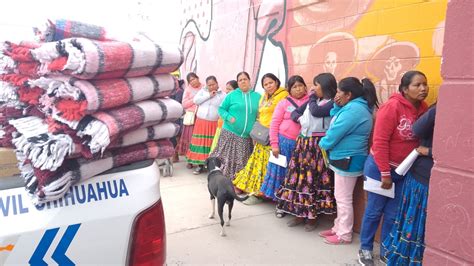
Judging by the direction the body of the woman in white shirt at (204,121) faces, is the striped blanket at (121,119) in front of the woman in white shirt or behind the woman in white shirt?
in front

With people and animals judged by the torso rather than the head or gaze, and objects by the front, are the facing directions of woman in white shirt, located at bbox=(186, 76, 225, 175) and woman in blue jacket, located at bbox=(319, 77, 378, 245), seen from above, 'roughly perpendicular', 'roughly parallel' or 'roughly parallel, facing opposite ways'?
roughly perpendicular

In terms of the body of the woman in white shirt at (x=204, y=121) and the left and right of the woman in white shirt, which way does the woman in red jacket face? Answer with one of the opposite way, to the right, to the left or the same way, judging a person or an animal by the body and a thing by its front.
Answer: the same way

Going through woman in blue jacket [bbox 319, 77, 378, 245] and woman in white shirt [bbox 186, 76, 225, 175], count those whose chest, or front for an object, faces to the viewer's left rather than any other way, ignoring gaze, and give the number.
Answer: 1

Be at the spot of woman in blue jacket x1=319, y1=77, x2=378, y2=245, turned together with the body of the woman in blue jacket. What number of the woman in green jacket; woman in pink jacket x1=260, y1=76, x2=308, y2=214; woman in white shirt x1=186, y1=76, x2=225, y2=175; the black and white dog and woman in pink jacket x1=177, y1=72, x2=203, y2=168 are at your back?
0

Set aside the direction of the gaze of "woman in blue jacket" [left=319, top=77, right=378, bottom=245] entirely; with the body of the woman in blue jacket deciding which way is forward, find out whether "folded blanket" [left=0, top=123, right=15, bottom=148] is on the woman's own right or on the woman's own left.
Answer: on the woman's own left

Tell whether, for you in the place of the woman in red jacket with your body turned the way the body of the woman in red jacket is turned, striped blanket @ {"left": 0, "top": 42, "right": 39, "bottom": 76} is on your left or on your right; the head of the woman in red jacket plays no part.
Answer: on your right

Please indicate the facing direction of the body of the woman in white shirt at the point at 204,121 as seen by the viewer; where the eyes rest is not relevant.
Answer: toward the camera

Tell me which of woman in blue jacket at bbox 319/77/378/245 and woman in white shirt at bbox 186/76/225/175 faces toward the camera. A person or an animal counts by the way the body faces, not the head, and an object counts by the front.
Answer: the woman in white shirt

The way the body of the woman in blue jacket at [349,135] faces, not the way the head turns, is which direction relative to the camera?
to the viewer's left
